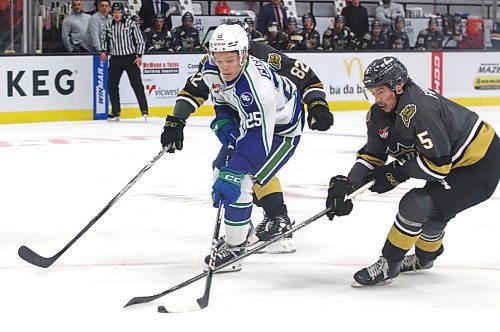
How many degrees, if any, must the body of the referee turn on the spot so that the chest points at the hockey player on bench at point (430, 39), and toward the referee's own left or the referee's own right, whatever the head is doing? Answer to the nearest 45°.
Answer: approximately 135° to the referee's own left

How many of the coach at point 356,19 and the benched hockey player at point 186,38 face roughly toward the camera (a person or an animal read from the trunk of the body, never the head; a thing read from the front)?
2

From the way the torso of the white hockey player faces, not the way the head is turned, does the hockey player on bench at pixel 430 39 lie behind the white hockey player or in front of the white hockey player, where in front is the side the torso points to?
behind

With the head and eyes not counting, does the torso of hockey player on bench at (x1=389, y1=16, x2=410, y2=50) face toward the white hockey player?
yes

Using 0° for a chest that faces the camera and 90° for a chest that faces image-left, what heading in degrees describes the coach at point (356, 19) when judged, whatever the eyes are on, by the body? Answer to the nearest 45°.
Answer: approximately 0°

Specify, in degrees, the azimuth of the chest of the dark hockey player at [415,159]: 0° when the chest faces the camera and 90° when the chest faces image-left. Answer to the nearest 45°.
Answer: approximately 45°

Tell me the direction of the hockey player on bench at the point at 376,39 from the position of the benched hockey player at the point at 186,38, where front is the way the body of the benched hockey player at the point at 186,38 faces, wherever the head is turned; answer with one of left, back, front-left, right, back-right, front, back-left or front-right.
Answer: back-left

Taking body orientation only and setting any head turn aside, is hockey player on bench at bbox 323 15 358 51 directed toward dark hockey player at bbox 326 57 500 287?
yes

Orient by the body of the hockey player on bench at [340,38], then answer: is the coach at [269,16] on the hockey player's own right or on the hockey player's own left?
on the hockey player's own right

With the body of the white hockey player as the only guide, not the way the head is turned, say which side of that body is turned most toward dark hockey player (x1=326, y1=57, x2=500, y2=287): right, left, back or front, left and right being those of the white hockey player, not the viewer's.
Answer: left

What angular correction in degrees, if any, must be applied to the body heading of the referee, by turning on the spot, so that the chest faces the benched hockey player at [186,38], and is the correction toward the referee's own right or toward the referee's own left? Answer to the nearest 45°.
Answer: approximately 135° to the referee's own left
